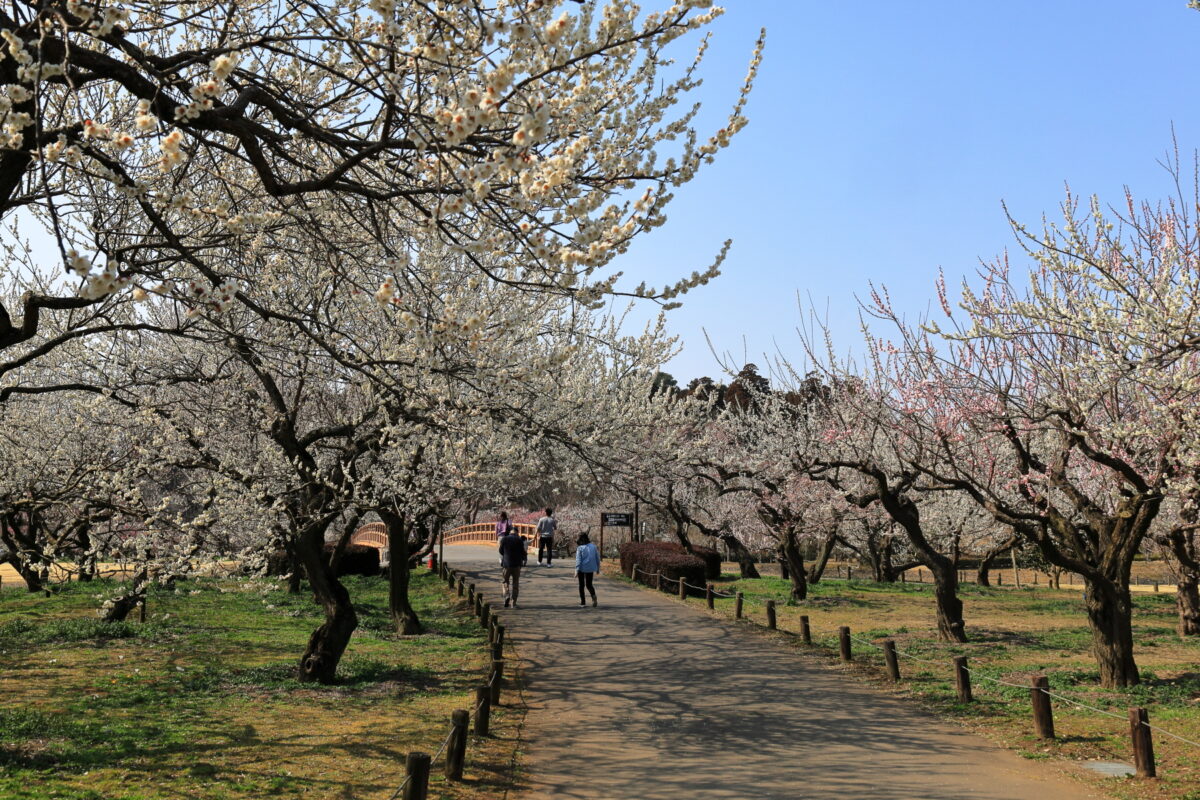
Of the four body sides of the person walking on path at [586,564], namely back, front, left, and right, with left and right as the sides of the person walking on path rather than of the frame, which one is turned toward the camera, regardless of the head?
back

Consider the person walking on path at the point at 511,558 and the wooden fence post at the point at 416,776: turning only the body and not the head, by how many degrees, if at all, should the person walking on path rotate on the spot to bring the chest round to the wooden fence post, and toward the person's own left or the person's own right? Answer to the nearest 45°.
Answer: approximately 180°

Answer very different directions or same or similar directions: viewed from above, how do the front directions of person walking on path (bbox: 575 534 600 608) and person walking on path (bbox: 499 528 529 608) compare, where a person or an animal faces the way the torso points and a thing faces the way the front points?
same or similar directions

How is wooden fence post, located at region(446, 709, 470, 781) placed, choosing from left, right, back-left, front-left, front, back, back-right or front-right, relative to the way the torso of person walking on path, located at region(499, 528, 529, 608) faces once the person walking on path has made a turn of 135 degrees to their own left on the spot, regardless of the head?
front-left

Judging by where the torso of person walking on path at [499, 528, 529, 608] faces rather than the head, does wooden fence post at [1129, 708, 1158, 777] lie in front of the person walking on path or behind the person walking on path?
behind

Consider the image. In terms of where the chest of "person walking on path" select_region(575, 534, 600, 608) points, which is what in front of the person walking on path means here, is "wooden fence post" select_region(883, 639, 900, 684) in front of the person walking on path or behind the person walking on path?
behind

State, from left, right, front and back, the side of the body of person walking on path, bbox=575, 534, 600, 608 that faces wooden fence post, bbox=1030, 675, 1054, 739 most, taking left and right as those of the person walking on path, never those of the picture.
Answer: back

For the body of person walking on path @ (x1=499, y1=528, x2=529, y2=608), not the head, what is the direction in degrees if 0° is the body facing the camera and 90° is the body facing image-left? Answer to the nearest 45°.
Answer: approximately 180°

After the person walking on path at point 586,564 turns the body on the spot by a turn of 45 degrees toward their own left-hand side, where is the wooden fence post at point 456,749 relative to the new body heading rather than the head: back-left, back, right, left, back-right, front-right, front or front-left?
back-left

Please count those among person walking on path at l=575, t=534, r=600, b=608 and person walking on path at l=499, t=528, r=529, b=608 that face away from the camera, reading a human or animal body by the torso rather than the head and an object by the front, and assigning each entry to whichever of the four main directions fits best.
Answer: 2

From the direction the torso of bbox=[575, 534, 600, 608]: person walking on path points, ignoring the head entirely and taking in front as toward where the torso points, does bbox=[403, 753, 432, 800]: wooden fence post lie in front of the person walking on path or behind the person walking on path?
behind
